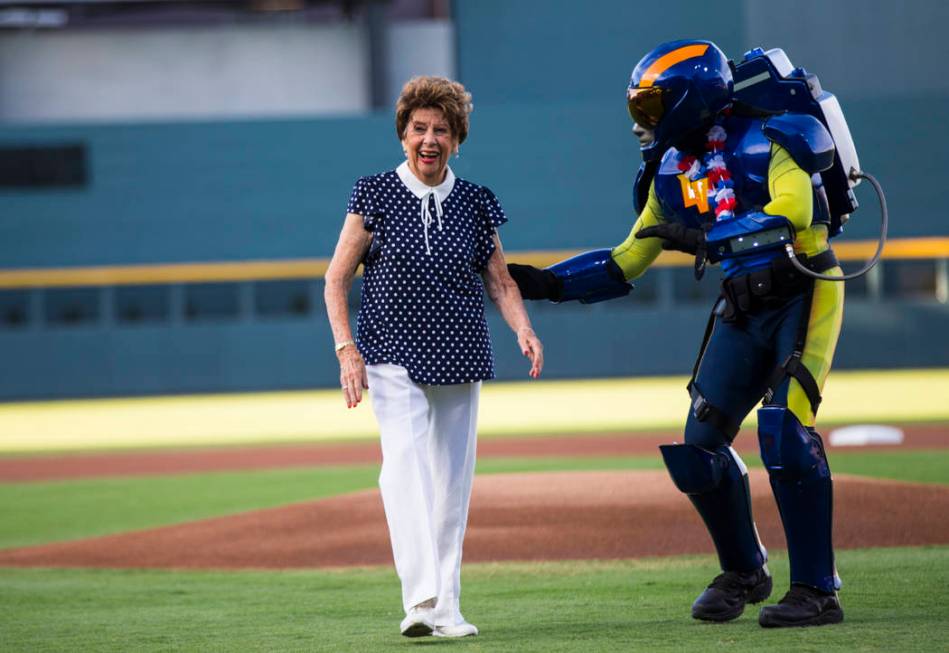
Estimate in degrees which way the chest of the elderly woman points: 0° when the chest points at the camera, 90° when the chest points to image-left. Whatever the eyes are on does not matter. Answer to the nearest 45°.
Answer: approximately 0°

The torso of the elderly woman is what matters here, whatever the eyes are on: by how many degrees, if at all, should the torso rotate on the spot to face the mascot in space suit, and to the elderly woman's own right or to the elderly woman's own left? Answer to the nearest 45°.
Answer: approximately 90° to the elderly woman's own left

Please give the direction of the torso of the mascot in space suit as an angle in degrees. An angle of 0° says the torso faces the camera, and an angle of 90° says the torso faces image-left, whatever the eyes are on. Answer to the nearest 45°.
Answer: approximately 45°

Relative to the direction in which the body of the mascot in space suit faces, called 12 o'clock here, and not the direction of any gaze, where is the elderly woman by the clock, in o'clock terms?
The elderly woman is roughly at 1 o'clock from the mascot in space suit.
